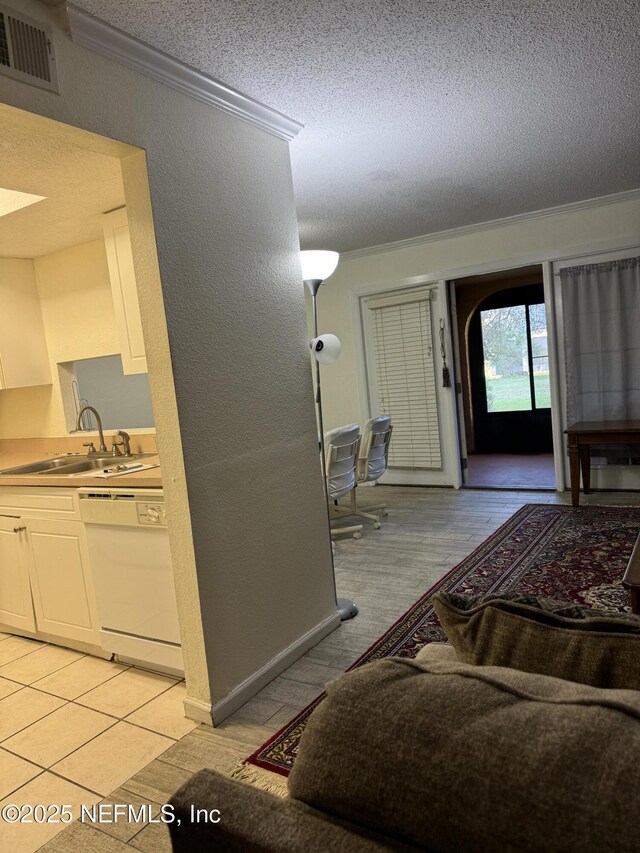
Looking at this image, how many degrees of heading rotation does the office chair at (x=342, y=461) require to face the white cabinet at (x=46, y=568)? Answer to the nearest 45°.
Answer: approximately 90° to its left

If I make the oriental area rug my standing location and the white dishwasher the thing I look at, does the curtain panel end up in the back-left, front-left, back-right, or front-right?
back-right

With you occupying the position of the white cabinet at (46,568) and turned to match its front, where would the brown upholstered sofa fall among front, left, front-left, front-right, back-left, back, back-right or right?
front-left

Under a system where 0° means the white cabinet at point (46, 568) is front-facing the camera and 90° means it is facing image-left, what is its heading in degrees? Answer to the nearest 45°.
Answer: approximately 45°

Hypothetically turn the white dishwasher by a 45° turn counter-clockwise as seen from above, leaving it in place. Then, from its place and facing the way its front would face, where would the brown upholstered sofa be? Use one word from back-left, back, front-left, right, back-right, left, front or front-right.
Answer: front

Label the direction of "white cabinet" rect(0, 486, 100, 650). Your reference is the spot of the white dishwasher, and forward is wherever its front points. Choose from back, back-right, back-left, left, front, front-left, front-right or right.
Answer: right

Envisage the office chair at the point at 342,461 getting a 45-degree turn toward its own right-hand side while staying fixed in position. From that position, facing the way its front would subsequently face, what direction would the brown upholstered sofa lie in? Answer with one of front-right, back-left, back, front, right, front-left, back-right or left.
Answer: back

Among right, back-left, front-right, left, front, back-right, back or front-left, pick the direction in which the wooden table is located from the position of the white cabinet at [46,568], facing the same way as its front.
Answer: back-left

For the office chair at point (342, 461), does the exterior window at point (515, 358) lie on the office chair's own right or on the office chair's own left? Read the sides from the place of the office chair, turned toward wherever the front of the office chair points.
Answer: on the office chair's own right

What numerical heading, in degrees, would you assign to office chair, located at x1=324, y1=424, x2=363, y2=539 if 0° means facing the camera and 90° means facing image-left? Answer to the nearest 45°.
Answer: approximately 135°

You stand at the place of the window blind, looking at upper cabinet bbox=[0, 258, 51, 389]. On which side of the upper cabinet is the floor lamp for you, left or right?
left

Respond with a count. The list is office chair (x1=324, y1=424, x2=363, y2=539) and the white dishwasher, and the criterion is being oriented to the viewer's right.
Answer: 0

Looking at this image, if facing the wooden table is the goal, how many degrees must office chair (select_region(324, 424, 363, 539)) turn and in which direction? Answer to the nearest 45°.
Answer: approximately 135° to its right

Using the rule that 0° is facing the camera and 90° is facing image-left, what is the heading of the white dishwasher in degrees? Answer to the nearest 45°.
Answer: approximately 45°
